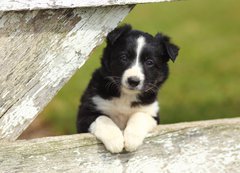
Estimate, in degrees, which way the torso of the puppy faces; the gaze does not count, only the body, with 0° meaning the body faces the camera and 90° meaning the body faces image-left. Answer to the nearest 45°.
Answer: approximately 0°
